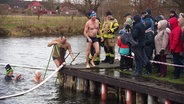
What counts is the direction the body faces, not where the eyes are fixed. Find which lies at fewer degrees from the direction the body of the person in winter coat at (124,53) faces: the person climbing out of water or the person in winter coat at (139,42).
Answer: the person climbing out of water

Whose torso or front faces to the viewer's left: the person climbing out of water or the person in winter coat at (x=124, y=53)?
the person in winter coat

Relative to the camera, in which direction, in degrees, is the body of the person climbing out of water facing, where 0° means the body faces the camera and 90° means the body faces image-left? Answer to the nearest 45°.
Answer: approximately 315°

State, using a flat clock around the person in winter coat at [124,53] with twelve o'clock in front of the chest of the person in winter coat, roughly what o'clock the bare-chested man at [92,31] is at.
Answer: The bare-chested man is roughly at 12 o'clock from the person in winter coat.

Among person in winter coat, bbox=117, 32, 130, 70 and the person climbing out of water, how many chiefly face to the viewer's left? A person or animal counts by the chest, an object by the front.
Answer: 1

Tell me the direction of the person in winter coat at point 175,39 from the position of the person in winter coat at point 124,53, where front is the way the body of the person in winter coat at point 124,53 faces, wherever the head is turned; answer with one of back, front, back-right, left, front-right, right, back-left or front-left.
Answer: back-left

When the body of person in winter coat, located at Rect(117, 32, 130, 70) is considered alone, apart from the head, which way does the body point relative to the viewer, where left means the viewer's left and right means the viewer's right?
facing to the left of the viewer
